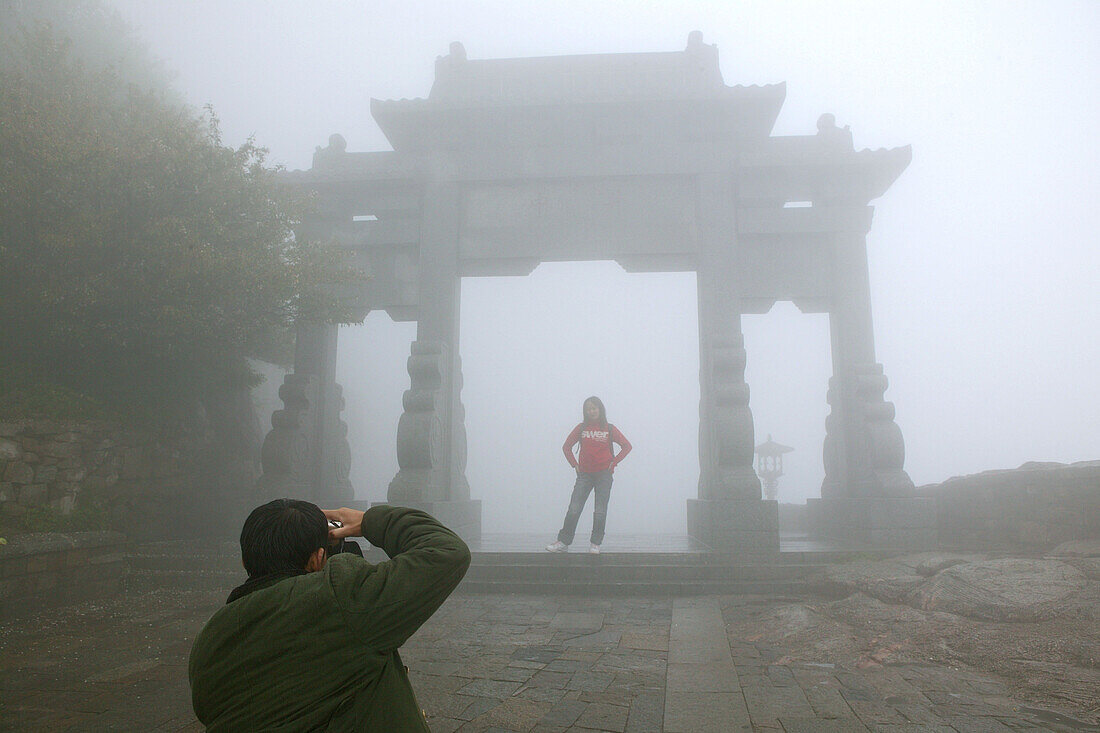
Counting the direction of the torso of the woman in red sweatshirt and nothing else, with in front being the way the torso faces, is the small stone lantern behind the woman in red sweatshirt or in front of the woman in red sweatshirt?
behind

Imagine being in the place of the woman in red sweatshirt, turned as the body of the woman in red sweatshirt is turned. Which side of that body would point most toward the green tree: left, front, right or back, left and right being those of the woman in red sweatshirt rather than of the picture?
right

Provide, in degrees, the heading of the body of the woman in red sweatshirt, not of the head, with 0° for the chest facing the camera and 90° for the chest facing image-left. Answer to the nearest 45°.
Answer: approximately 0°

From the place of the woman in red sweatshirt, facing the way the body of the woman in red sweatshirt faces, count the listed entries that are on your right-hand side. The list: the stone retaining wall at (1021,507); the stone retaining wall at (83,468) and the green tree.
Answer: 2

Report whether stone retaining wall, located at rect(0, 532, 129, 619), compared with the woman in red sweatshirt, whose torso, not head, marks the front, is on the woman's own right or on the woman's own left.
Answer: on the woman's own right

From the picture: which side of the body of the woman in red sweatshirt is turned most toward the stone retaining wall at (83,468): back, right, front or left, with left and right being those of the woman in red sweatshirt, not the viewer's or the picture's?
right
